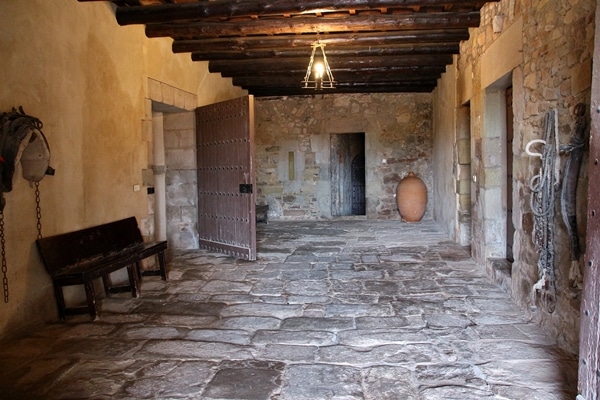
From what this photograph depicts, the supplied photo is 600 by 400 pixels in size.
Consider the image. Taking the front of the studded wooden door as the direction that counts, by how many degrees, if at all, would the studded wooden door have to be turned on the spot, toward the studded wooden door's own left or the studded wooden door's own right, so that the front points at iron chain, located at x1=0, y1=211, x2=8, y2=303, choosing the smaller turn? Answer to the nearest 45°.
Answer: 0° — it already faces it

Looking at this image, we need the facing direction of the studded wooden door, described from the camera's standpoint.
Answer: facing the viewer and to the left of the viewer

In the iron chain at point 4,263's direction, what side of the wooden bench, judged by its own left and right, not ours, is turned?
right

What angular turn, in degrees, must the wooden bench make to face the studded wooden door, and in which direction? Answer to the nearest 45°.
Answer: approximately 90° to its left

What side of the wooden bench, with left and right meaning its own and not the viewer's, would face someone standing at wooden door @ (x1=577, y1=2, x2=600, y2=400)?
front

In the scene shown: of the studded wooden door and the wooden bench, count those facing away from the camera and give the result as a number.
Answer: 0

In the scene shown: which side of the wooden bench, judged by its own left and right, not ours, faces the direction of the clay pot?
left

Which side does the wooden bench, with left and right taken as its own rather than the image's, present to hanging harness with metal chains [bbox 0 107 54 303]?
right

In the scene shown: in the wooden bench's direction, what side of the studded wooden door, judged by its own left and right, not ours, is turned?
front

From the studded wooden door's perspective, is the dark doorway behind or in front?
behind

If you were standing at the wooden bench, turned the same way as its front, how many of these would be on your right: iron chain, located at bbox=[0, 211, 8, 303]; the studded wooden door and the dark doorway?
1

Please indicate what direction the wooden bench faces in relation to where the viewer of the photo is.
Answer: facing the viewer and to the right of the viewer

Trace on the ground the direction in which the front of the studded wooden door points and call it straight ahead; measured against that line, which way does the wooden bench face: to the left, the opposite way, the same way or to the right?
to the left

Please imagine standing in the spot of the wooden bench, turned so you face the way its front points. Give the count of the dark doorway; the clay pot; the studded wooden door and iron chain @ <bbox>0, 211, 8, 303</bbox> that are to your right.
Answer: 1
